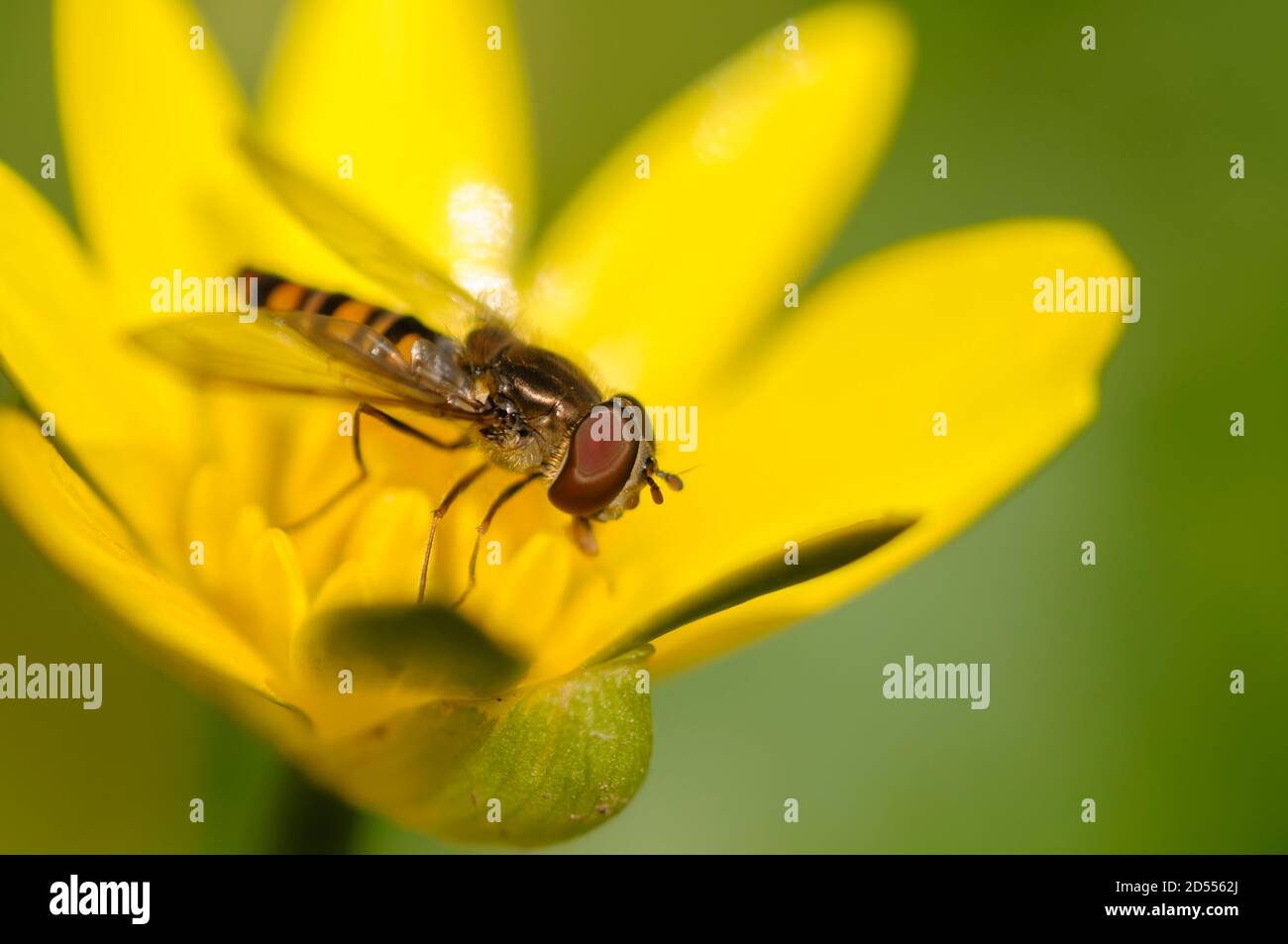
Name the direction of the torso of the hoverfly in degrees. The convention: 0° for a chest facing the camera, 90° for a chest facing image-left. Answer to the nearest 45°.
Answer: approximately 270°
